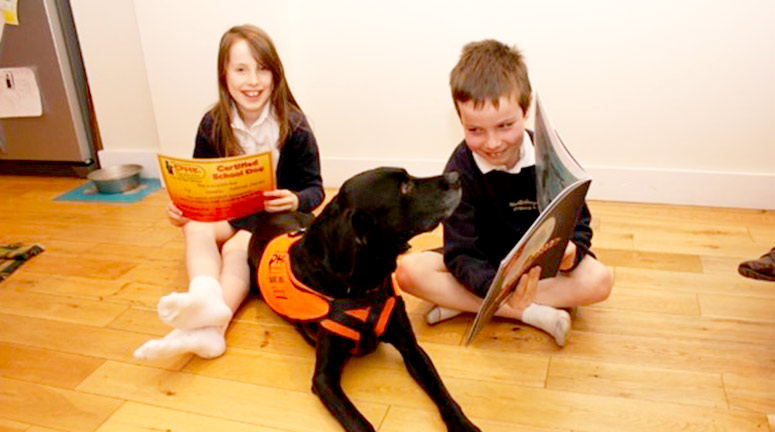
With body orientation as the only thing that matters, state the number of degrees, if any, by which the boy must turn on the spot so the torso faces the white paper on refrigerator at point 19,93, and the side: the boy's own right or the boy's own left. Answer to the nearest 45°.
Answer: approximately 135° to the boy's own right

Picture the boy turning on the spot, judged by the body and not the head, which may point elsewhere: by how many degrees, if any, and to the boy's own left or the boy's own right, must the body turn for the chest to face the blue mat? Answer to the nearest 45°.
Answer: approximately 135° to the boy's own right

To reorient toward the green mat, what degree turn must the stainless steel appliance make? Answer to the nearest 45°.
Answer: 0° — it already faces it

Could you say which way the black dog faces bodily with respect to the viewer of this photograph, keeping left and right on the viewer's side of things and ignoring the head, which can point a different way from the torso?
facing the viewer and to the right of the viewer

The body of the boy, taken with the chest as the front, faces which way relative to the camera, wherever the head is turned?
toward the camera

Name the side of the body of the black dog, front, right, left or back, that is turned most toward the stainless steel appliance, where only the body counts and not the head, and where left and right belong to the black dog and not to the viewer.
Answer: back

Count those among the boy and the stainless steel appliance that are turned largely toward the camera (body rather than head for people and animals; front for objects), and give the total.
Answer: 2

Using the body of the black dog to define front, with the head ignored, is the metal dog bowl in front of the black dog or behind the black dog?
behind

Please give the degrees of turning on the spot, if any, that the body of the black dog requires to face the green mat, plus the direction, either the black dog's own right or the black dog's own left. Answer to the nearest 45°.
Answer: approximately 180°

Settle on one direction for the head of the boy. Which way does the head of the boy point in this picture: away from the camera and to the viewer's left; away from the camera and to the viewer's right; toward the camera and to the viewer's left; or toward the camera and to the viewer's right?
toward the camera and to the viewer's left
